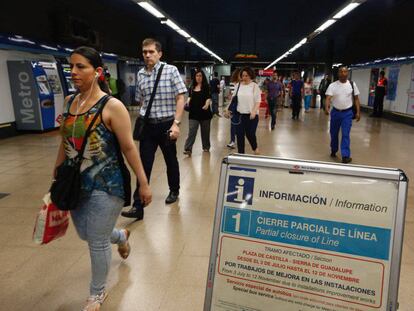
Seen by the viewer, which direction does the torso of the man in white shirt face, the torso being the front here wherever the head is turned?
toward the camera

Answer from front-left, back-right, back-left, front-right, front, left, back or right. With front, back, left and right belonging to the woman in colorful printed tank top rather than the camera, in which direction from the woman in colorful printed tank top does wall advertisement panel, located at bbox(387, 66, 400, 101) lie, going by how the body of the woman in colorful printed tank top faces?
back

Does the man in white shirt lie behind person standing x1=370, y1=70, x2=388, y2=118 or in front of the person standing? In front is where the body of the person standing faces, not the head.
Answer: in front

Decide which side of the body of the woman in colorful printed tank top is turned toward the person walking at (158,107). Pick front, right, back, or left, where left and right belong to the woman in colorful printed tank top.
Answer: back

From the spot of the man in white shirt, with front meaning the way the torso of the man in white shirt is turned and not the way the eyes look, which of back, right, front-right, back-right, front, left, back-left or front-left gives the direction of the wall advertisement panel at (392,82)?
back

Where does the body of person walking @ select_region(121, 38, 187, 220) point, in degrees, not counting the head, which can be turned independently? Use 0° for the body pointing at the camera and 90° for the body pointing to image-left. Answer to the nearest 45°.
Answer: approximately 45°

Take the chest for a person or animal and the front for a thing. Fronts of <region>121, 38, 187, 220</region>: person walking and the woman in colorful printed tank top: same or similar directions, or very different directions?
same or similar directions

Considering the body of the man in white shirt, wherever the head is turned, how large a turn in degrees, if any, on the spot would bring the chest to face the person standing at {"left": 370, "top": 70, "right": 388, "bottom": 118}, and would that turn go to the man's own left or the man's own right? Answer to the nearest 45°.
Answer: approximately 180°

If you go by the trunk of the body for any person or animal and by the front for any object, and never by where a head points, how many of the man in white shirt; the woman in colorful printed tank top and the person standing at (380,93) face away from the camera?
0

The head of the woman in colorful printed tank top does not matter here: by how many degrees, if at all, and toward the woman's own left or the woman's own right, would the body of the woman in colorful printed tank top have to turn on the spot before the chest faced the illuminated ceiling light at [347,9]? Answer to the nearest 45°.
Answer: approximately 180°

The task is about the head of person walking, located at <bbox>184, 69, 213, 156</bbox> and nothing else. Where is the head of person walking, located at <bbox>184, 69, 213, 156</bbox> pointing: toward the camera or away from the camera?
toward the camera

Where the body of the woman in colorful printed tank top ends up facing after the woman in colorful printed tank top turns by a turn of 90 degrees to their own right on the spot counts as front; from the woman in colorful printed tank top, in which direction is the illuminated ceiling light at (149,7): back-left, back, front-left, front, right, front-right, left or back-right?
front-right

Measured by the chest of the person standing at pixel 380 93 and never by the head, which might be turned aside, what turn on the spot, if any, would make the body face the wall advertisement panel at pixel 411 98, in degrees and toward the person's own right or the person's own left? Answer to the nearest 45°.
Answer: approximately 90° to the person's own left

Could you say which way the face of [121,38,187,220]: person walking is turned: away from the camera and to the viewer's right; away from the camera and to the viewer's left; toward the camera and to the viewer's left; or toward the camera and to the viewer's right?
toward the camera and to the viewer's left
